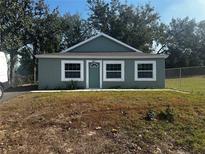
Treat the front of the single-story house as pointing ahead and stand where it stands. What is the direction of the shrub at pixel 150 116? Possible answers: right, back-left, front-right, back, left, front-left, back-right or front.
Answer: front

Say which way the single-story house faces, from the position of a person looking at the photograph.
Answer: facing the viewer
